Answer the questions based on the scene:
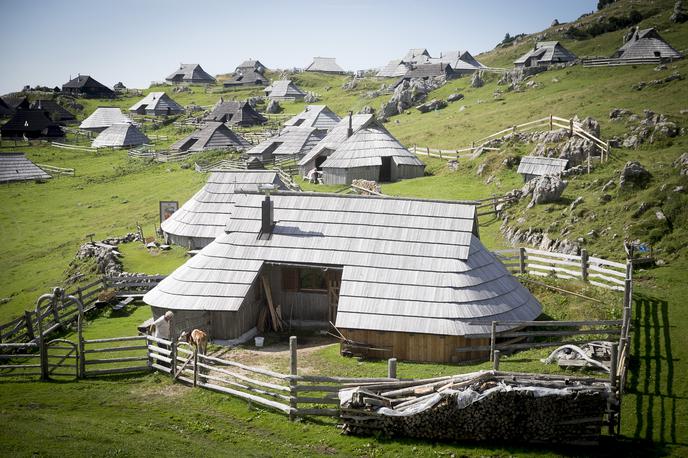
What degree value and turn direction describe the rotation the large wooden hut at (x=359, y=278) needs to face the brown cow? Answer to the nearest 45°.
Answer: approximately 45° to its right

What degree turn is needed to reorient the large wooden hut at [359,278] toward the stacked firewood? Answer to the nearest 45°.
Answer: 0° — it already faces it

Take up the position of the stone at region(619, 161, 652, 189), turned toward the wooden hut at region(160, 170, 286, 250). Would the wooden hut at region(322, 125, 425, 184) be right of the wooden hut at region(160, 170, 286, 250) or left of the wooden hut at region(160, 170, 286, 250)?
right

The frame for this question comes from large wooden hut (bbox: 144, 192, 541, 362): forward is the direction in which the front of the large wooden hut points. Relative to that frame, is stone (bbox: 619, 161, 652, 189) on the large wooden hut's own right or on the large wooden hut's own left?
on the large wooden hut's own left

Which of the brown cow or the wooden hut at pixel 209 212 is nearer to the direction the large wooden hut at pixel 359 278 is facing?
the brown cow

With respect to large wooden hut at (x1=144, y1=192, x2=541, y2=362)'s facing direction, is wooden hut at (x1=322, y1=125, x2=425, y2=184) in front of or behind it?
behind

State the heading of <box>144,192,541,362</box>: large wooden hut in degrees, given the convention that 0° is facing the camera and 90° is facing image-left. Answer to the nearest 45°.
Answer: approximately 0°

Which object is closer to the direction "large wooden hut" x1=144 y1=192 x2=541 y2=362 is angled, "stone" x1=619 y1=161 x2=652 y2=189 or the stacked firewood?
the stacked firewood

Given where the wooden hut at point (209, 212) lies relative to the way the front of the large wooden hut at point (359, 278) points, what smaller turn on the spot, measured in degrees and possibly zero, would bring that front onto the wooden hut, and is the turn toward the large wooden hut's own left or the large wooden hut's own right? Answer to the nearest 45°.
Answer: approximately 135° to the large wooden hut's own right
